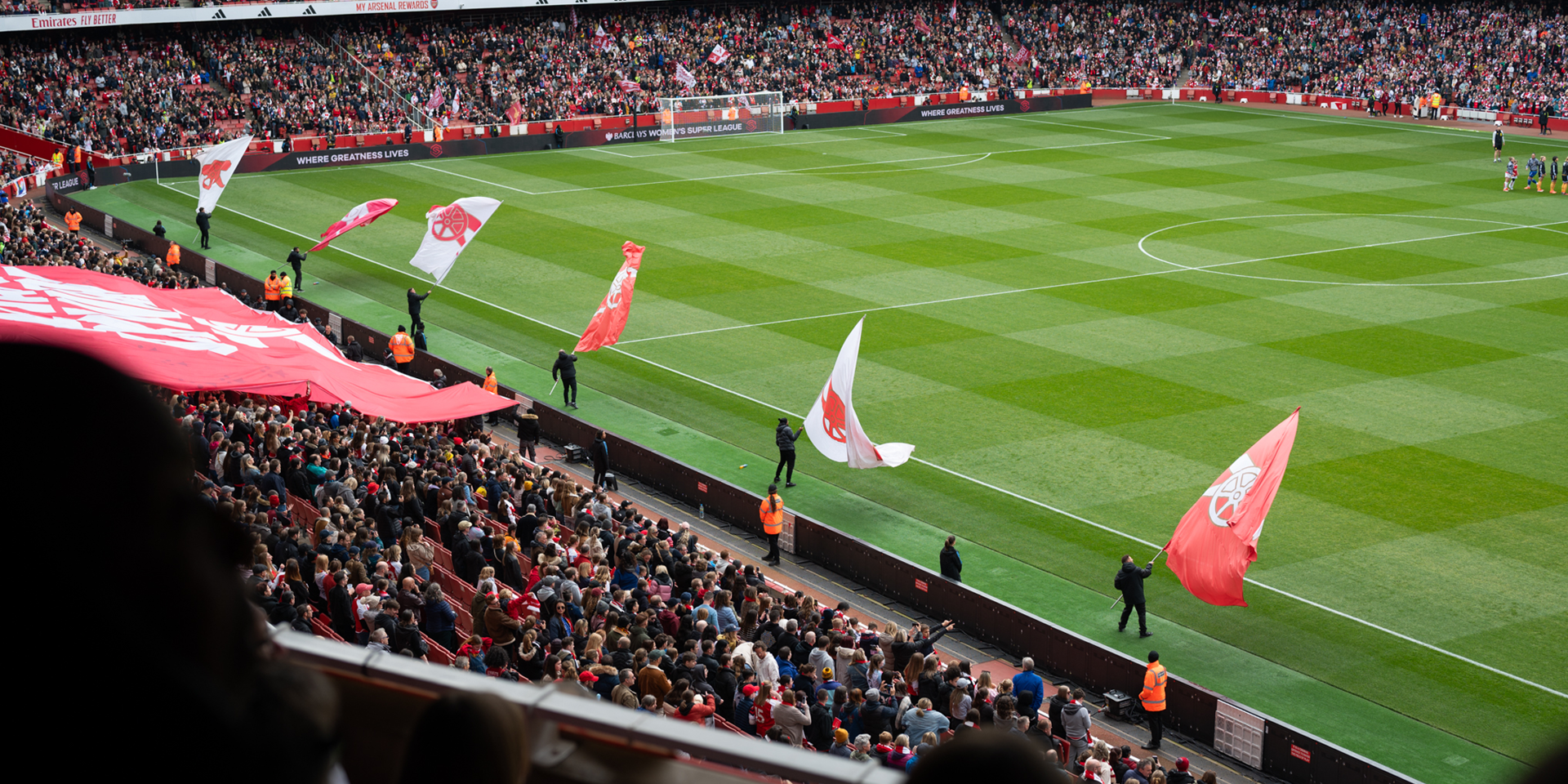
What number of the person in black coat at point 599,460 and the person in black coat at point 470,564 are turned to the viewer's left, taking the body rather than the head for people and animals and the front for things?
0

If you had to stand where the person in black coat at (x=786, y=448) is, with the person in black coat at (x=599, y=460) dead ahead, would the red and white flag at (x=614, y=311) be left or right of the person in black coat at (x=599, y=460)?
right

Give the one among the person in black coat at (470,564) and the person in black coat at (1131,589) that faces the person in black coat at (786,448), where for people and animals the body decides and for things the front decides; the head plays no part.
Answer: the person in black coat at (470,564)

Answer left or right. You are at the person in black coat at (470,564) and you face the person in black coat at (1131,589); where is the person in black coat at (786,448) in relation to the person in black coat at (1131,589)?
left

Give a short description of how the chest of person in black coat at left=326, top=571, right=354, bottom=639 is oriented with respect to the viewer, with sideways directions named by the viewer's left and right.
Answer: facing away from the viewer and to the right of the viewer

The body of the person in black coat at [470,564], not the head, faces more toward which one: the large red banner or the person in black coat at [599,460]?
the person in black coat
